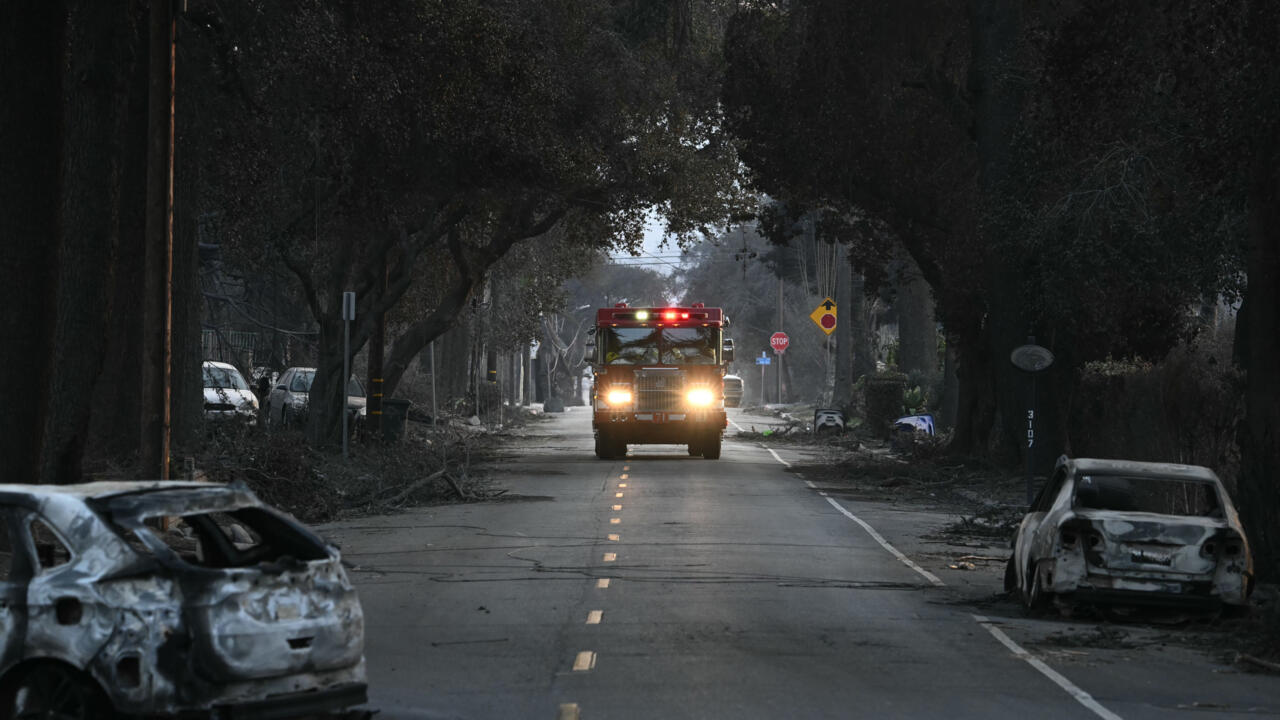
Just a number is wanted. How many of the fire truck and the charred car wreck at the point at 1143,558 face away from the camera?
1

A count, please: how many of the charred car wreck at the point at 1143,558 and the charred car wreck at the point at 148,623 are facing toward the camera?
0

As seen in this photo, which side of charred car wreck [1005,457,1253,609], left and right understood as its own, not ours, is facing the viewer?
back

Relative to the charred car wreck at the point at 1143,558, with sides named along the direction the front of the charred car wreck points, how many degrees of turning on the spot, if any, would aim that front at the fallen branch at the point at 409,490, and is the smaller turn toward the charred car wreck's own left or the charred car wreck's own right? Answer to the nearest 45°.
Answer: approximately 45° to the charred car wreck's own left

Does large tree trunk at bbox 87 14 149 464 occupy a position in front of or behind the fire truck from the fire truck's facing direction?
in front

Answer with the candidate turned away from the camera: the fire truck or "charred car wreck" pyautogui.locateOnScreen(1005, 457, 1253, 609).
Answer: the charred car wreck

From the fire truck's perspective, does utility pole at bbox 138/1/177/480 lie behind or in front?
in front

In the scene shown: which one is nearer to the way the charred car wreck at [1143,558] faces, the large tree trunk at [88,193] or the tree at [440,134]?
the tree

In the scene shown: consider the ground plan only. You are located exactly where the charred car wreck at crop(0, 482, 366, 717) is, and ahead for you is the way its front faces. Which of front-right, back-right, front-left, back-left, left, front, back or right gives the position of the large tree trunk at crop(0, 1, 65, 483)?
front-right

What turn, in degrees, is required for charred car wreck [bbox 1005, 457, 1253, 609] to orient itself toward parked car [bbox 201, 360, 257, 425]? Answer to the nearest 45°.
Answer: approximately 45° to its left

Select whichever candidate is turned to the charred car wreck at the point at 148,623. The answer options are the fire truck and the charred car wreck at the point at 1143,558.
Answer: the fire truck

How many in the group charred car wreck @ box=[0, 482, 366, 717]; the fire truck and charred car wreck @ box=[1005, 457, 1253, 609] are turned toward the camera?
1

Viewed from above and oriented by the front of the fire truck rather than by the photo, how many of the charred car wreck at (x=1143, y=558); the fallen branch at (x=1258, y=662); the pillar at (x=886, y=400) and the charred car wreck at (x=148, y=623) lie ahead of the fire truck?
3

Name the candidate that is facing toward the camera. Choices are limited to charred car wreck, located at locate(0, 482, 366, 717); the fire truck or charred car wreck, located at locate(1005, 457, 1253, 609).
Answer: the fire truck

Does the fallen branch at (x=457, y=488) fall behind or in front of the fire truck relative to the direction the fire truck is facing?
in front

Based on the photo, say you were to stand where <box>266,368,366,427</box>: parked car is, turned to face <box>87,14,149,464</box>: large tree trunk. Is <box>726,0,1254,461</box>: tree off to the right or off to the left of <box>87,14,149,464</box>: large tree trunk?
left

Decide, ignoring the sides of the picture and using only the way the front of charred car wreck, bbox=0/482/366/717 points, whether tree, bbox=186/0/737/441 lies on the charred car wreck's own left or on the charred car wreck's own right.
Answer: on the charred car wreck's own right

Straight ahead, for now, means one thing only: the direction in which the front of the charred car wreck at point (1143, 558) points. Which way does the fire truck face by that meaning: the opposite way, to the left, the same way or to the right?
the opposite way
